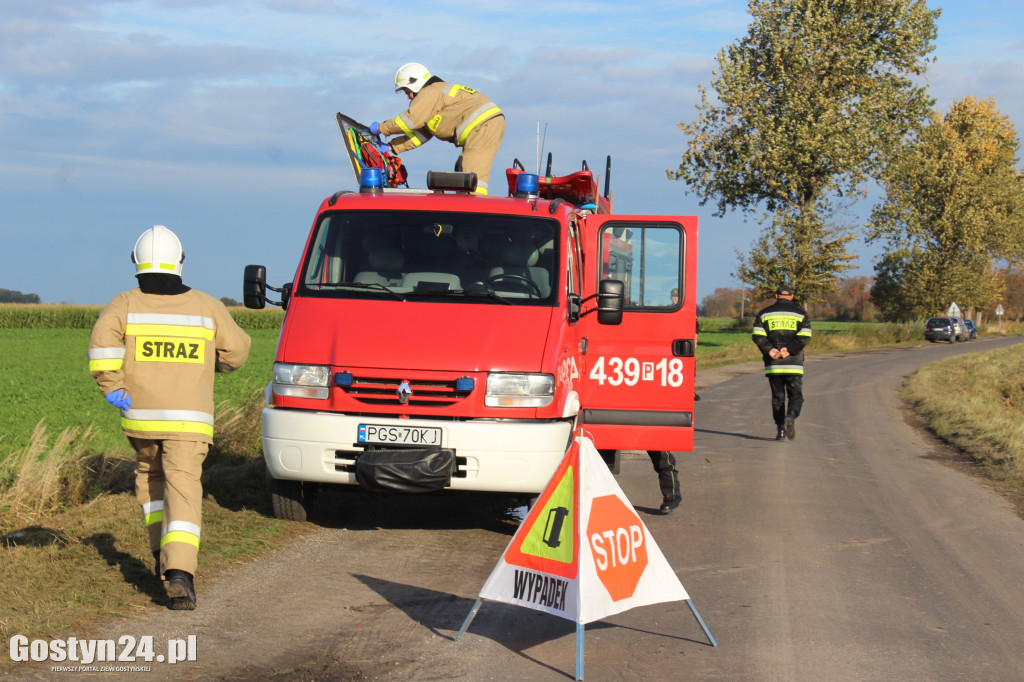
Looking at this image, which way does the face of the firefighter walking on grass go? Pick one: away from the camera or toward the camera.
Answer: away from the camera

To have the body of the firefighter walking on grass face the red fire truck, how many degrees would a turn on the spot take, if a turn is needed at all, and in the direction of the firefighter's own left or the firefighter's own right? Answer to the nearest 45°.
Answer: approximately 45° to the firefighter's own right

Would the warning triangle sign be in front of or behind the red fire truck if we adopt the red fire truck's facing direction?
in front

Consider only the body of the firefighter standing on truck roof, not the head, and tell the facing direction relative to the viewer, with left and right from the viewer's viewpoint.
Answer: facing to the left of the viewer

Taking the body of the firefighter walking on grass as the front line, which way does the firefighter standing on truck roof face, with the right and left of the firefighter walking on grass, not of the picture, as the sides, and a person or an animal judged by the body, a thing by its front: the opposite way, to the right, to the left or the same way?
to the left

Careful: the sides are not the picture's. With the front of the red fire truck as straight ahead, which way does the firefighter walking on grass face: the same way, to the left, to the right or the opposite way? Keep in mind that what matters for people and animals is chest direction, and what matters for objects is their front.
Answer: the opposite way

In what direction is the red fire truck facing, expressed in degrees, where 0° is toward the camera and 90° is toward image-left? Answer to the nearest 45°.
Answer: approximately 0°

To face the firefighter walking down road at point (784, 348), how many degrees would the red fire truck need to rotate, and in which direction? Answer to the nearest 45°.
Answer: approximately 135° to its left

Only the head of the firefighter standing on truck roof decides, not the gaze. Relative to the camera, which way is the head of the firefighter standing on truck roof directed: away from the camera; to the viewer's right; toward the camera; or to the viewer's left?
to the viewer's left
